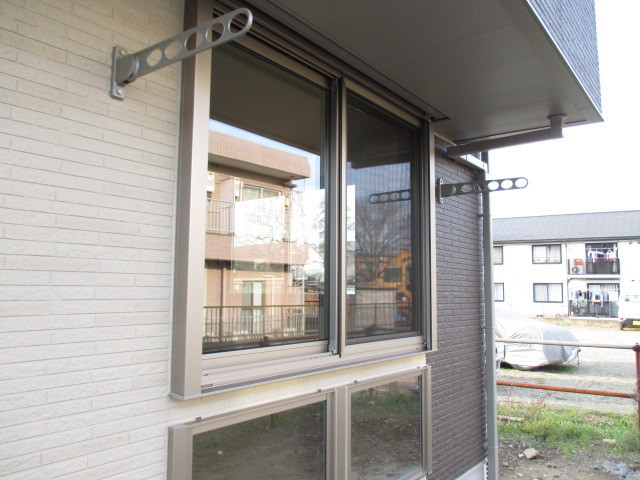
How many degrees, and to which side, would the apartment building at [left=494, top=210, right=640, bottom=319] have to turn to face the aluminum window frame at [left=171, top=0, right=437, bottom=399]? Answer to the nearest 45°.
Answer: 0° — it already faces it

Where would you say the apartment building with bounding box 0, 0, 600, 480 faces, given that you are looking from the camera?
facing the viewer and to the right of the viewer

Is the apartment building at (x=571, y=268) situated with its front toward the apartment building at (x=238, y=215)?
yes

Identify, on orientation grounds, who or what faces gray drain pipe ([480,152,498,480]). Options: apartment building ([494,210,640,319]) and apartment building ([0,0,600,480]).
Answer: apartment building ([494,210,640,319])

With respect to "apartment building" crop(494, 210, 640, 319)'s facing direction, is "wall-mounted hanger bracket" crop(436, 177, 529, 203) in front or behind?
in front

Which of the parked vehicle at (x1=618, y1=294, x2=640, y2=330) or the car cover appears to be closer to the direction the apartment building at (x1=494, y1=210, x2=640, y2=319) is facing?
the car cover

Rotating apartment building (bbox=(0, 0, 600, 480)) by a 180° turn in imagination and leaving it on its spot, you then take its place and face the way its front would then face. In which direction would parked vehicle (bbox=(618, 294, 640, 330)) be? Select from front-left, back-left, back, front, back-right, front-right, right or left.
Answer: right

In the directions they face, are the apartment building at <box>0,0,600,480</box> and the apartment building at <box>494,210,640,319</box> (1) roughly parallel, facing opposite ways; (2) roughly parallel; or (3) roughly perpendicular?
roughly perpendicular

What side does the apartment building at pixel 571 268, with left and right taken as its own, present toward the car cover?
front

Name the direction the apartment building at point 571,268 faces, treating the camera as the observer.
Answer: facing the viewer

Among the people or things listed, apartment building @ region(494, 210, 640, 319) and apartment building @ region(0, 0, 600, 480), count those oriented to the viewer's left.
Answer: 0

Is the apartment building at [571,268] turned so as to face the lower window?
yes
